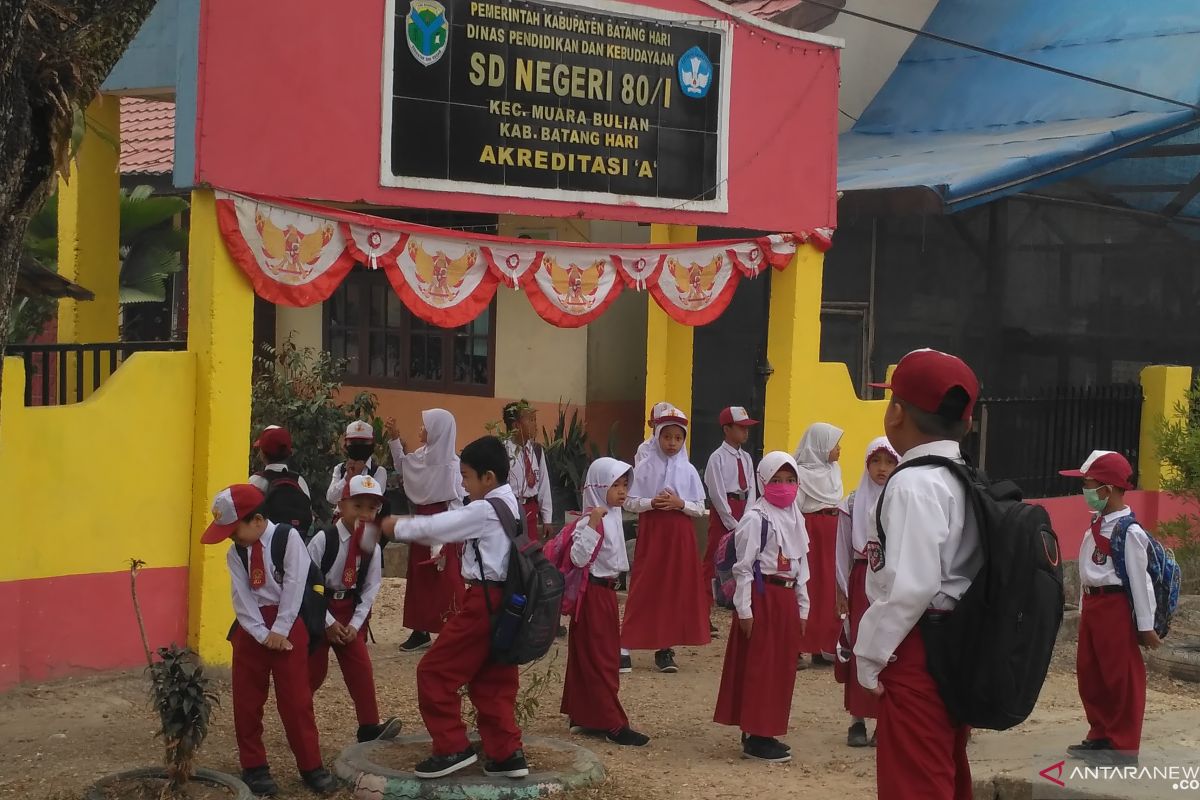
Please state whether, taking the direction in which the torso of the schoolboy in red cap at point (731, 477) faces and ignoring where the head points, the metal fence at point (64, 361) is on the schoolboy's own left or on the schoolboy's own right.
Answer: on the schoolboy's own right

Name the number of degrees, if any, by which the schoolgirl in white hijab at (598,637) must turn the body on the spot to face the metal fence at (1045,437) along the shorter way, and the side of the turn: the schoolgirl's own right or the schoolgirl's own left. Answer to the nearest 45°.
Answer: approximately 90° to the schoolgirl's own left

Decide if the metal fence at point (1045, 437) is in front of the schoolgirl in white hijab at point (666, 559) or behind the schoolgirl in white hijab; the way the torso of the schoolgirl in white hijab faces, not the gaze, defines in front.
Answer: behind

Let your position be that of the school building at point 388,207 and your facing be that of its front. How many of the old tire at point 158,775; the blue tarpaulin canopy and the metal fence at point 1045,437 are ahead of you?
1

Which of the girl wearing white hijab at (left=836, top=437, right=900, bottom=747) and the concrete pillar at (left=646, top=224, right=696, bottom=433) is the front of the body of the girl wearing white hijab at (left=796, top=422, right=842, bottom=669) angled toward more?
the girl wearing white hijab

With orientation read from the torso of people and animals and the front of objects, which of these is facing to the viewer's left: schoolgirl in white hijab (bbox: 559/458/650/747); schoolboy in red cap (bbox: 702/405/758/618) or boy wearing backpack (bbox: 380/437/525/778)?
the boy wearing backpack

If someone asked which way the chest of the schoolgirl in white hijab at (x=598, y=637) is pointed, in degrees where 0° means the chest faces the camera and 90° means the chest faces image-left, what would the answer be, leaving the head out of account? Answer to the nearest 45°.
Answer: approximately 315°

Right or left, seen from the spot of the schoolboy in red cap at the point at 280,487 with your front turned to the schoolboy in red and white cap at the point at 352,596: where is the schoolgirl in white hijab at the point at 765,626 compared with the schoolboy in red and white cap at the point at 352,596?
left

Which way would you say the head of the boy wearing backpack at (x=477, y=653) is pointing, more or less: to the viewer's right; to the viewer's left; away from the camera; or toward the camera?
to the viewer's left
